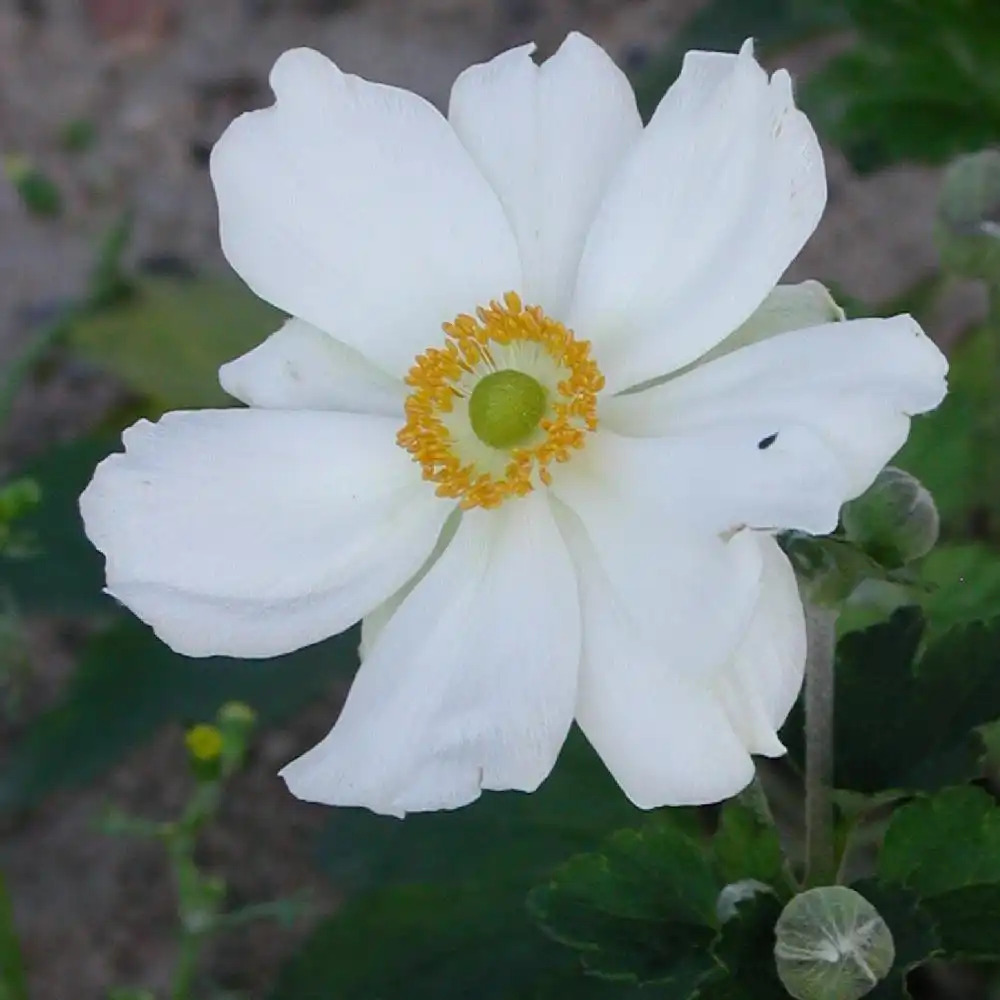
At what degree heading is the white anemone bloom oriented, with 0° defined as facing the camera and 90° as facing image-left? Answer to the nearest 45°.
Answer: approximately 0°

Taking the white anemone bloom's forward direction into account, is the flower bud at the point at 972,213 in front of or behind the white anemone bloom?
behind

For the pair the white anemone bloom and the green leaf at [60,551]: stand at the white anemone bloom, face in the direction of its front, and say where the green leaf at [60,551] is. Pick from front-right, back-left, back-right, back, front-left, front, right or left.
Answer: back-right
